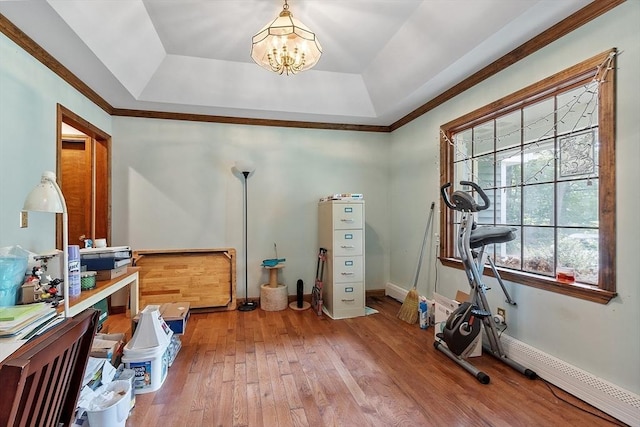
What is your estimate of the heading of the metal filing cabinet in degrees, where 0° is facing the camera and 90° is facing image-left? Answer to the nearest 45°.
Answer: approximately 0°

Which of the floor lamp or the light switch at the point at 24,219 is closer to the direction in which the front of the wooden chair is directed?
the light switch

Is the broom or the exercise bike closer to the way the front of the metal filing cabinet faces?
the exercise bike

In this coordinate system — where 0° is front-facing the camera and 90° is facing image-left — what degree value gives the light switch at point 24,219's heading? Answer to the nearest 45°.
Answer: approximately 315°

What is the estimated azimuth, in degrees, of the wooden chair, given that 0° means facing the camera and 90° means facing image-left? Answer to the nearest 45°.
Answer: approximately 135°

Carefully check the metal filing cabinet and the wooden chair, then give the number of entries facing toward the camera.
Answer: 1

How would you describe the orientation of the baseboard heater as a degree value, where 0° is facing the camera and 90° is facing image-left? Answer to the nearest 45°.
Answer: approximately 45°
